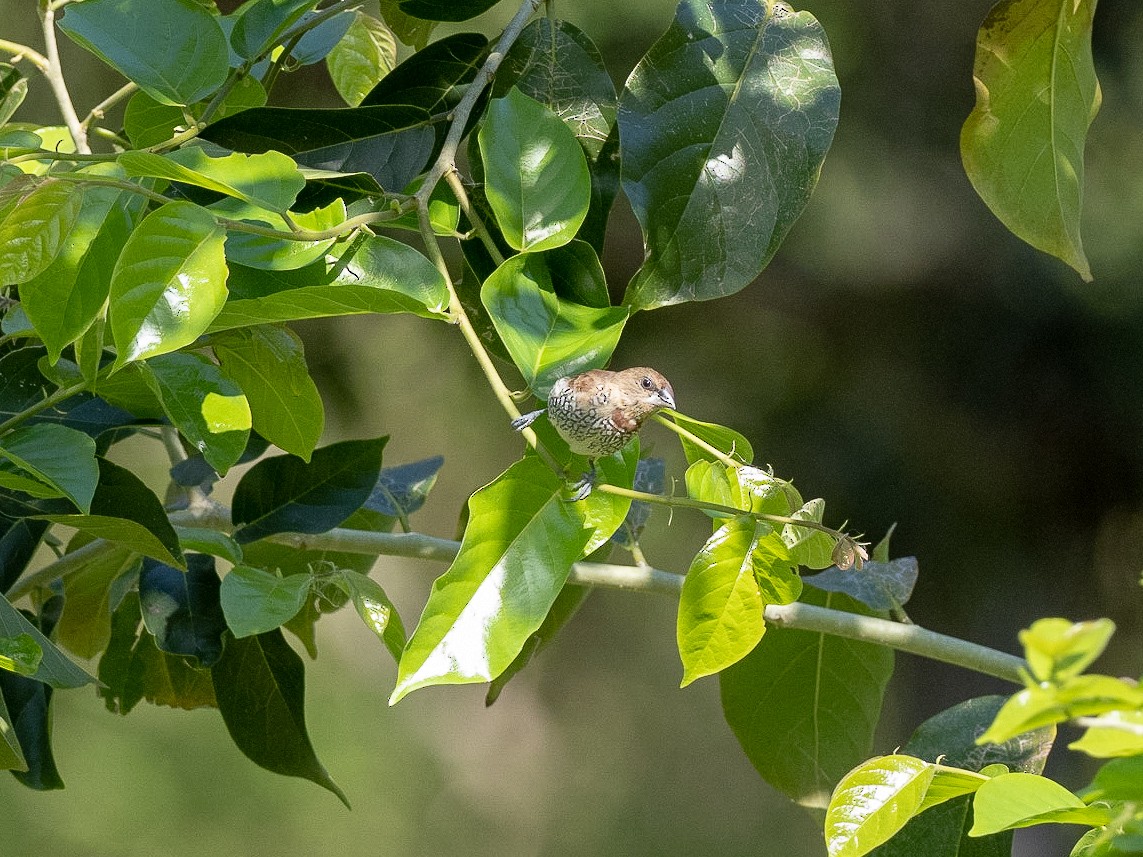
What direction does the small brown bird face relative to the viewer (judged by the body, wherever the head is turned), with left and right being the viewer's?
facing the viewer and to the right of the viewer
